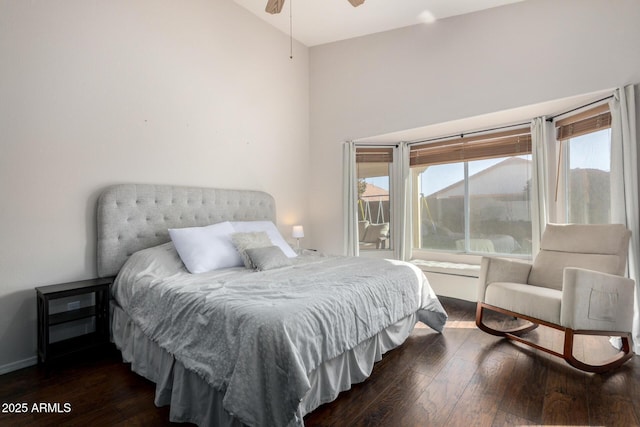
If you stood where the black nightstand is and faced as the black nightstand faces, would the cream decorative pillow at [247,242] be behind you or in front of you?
in front

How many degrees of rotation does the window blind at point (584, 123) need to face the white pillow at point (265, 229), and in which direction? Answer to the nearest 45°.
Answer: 0° — it already faces it

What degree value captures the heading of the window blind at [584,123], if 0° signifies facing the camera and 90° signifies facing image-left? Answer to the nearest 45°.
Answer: approximately 45°

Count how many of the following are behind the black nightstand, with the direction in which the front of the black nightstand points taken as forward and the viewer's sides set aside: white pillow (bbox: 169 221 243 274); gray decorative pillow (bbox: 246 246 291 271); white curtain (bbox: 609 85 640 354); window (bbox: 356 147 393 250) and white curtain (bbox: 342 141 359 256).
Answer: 0

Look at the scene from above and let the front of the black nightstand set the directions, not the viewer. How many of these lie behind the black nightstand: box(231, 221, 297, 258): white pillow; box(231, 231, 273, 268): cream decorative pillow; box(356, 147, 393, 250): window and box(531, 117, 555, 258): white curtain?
0

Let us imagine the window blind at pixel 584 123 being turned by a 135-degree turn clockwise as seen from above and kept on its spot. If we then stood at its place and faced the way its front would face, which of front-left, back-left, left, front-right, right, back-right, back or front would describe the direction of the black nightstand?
back-left

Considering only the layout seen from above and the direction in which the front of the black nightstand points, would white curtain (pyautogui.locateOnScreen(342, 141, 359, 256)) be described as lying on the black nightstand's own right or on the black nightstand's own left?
on the black nightstand's own left

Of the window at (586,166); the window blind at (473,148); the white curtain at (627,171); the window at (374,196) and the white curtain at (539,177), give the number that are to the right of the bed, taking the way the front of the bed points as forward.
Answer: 0

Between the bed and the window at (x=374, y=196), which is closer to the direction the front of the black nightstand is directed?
the bed

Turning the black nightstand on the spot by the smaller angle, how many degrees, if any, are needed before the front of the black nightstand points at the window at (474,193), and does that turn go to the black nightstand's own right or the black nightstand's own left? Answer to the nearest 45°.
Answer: approximately 45° to the black nightstand's own left

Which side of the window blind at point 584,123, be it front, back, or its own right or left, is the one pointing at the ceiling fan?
front

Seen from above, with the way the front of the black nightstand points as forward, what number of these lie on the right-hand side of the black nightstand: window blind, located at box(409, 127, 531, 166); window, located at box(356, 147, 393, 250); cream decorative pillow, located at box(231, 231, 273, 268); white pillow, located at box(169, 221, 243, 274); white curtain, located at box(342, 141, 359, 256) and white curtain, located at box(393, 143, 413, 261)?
0

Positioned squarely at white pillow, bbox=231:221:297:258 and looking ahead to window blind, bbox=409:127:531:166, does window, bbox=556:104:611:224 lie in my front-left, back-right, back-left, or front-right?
front-right

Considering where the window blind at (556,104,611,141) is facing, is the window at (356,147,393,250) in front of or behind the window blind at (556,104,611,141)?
in front

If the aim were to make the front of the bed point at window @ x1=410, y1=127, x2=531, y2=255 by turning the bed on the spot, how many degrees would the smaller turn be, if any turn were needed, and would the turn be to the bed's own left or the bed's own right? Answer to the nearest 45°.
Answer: approximately 90° to the bed's own left

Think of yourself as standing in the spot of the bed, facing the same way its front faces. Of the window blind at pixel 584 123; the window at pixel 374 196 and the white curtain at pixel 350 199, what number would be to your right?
0

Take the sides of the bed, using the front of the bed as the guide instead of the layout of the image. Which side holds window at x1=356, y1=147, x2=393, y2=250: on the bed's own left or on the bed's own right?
on the bed's own left

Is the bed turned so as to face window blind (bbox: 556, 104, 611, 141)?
no

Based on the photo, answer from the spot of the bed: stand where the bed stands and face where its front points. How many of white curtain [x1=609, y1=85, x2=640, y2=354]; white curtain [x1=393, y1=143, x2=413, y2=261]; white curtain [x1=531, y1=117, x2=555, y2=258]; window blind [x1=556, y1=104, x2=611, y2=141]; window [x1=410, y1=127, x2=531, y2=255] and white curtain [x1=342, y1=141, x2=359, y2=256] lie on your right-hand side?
0

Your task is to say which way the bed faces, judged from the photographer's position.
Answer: facing the viewer and to the right of the viewer

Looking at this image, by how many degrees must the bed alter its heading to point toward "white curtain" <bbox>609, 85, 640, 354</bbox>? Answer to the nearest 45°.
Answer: approximately 45° to its left
